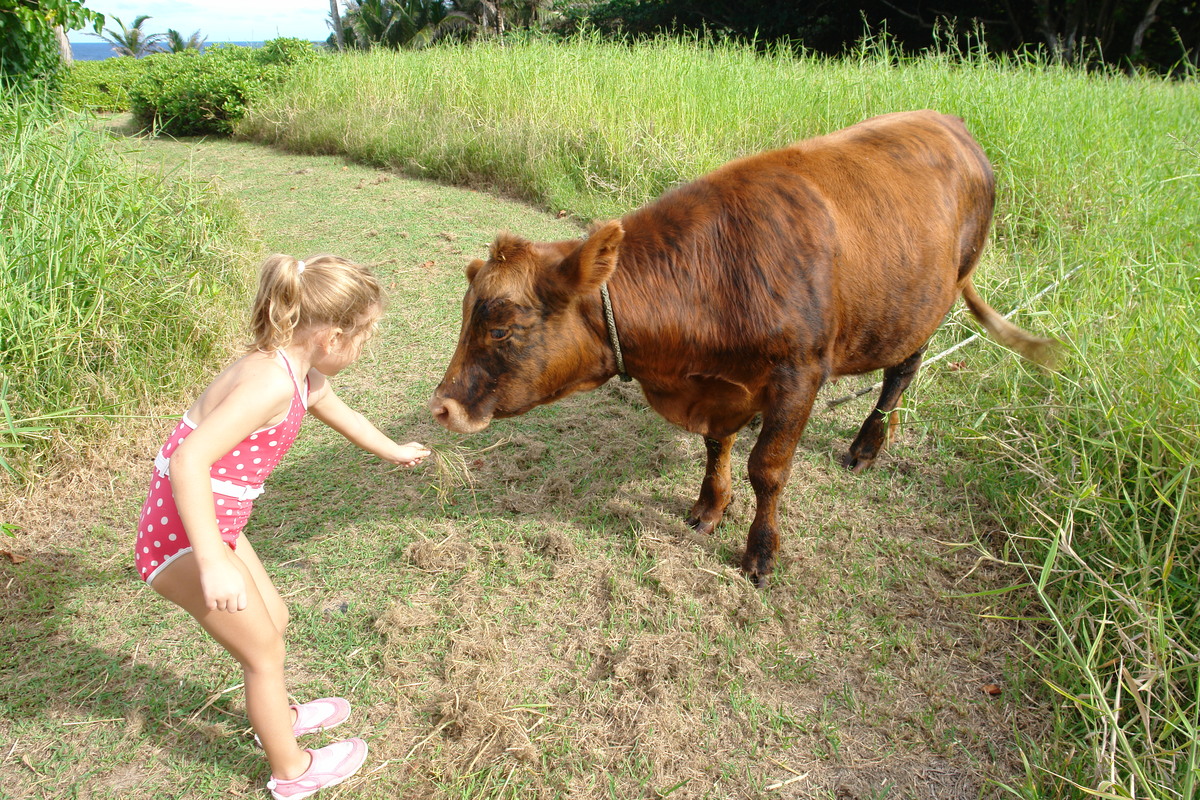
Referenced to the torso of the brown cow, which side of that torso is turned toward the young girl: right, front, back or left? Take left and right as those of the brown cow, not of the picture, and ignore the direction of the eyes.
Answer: front

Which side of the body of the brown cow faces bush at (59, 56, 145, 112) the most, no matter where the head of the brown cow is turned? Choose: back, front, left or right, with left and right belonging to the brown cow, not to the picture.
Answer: right

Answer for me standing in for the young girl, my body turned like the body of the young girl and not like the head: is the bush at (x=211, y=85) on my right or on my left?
on my left

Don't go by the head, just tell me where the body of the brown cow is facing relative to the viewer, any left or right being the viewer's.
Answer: facing the viewer and to the left of the viewer

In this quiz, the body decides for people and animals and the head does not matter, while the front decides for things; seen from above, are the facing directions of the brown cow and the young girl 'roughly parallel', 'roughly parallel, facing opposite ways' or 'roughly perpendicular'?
roughly parallel, facing opposite ways

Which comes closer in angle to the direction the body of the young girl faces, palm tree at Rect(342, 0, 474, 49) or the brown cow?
the brown cow

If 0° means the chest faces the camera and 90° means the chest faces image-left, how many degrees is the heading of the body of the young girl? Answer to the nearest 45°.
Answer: approximately 270°

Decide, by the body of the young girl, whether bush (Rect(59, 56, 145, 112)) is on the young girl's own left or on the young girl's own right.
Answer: on the young girl's own left

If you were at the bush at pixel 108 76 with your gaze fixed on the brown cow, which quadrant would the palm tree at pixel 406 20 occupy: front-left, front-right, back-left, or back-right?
back-left

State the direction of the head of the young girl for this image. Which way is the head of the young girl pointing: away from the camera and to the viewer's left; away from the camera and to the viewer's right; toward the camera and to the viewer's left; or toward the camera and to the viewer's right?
away from the camera and to the viewer's right

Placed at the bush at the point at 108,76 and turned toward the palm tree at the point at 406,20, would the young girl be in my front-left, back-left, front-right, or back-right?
back-right

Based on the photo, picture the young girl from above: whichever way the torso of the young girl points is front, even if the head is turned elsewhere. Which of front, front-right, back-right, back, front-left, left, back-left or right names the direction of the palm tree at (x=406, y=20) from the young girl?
left

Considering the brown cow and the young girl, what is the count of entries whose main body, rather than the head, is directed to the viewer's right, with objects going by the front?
1
